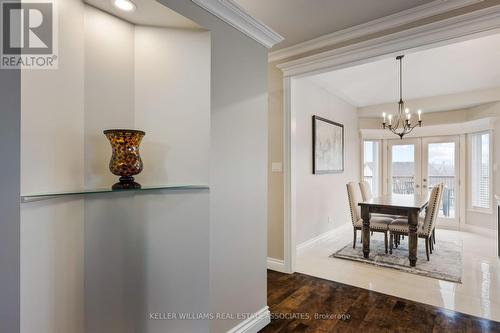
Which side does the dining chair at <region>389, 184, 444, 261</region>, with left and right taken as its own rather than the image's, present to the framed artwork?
front

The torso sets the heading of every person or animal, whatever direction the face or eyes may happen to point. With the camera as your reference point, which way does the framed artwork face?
facing the viewer and to the right of the viewer

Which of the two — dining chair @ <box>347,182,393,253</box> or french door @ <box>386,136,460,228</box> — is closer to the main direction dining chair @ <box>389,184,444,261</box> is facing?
the dining chair

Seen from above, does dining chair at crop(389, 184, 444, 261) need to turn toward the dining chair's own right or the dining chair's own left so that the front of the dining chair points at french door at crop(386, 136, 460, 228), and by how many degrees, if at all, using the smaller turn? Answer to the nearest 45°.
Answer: approximately 90° to the dining chair's own right

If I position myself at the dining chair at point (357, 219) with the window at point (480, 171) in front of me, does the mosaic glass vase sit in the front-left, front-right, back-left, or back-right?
back-right

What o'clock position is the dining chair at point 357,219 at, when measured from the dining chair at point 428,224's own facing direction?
the dining chair at point 357,219 is roughly at 12 o'clock from the dining chair at point 428,224.

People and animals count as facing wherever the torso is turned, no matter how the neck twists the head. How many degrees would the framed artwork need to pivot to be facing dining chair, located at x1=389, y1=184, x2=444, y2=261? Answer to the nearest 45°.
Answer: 0° — it already faces it

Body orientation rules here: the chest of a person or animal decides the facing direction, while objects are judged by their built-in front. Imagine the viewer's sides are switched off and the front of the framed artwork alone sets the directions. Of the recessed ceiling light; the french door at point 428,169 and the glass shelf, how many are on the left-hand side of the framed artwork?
1

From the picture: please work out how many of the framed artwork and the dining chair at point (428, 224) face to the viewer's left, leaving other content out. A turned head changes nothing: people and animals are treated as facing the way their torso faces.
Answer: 1

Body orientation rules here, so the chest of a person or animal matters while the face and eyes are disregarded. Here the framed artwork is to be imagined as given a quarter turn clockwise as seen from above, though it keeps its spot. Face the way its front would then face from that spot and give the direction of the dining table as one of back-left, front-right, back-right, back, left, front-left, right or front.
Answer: left

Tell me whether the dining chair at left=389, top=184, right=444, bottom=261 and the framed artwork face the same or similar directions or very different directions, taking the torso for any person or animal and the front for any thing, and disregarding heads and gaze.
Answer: very different directions

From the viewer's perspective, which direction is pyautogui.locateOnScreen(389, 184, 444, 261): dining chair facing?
to the viewer's left

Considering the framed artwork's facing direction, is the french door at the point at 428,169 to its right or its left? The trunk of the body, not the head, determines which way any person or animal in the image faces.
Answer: on its left
